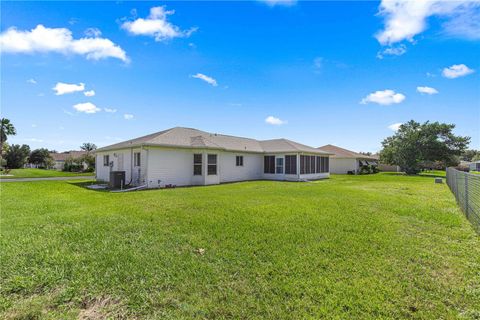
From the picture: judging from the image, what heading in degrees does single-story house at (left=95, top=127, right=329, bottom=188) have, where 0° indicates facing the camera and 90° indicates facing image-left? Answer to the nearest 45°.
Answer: approximately 135°

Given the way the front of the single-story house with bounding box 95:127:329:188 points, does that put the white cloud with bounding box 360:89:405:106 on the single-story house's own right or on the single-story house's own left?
on the single-story house's own right
